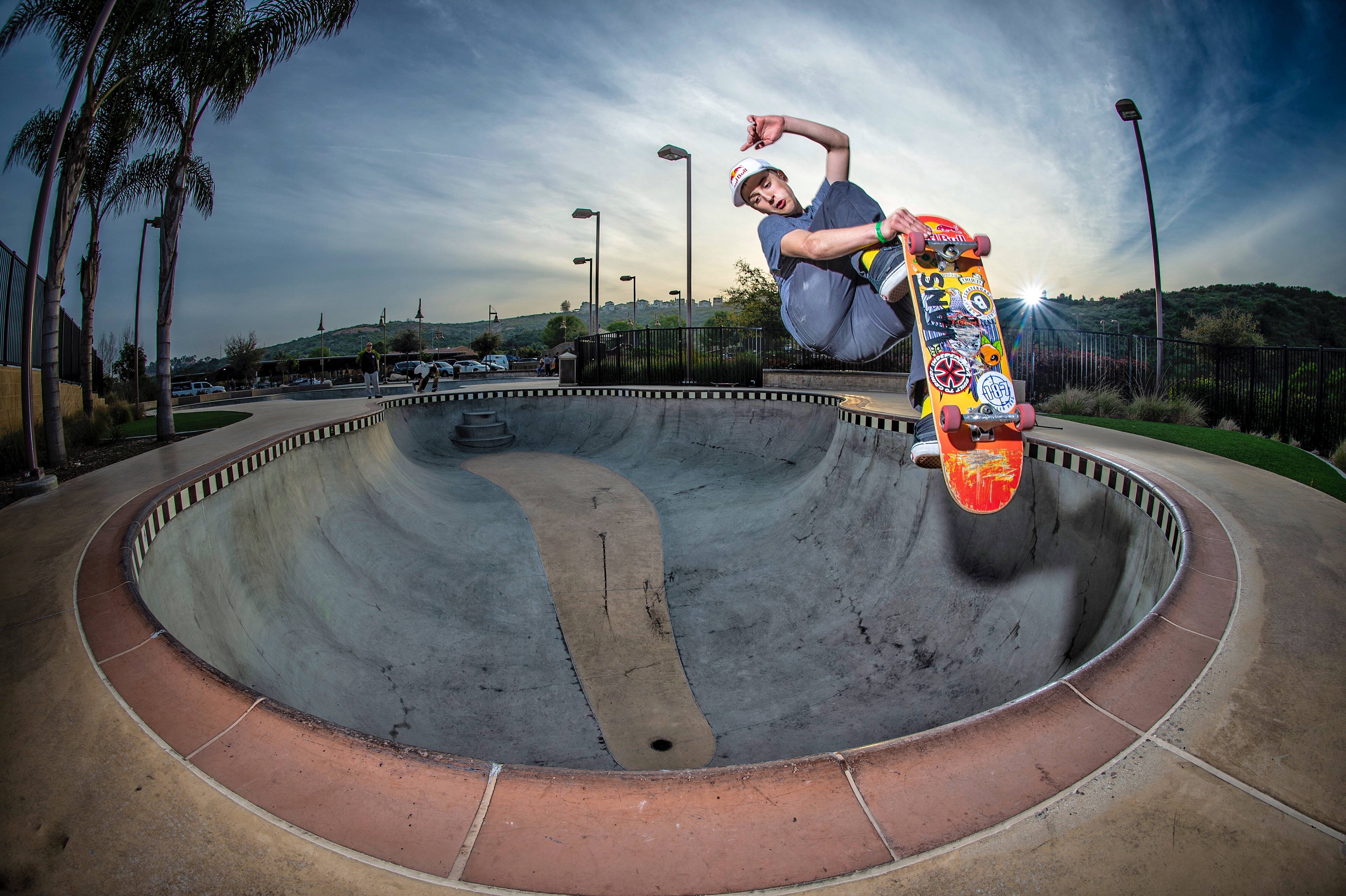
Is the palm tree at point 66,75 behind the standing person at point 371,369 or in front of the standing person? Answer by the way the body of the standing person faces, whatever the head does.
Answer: in front

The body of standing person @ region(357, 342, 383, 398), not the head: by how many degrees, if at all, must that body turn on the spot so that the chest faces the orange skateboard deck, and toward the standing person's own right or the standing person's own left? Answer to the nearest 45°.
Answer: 0° — they already face it

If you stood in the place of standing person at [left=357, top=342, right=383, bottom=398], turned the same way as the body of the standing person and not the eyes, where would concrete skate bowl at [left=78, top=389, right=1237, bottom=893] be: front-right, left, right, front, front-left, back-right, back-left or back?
front

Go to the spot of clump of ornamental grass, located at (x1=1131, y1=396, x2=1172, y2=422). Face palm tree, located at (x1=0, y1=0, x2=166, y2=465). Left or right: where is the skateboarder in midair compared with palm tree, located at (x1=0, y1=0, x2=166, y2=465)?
left

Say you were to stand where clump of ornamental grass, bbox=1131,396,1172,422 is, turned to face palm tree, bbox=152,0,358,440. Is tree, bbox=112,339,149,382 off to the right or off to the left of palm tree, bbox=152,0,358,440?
right

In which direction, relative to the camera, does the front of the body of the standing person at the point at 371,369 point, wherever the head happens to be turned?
toward the camera

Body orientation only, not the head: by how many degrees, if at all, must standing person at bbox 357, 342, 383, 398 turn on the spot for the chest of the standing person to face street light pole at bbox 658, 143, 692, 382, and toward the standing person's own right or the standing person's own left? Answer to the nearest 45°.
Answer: approximately 45° to the standing person's own left

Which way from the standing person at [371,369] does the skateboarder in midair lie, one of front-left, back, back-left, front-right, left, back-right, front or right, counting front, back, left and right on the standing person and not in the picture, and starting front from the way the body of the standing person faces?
front

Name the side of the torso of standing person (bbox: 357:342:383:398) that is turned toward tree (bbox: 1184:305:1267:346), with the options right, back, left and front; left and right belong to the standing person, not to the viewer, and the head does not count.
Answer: left
